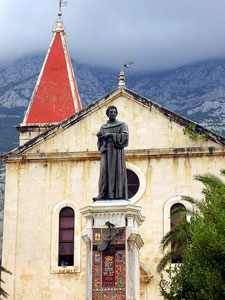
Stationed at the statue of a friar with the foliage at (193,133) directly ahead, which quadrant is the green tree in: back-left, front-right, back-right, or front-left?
front-right

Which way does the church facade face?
toward the camera

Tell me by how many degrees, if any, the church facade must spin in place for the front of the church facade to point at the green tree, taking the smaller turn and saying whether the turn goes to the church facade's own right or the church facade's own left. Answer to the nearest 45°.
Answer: approximately 45° to the church facade's own left

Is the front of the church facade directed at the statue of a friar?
yes
